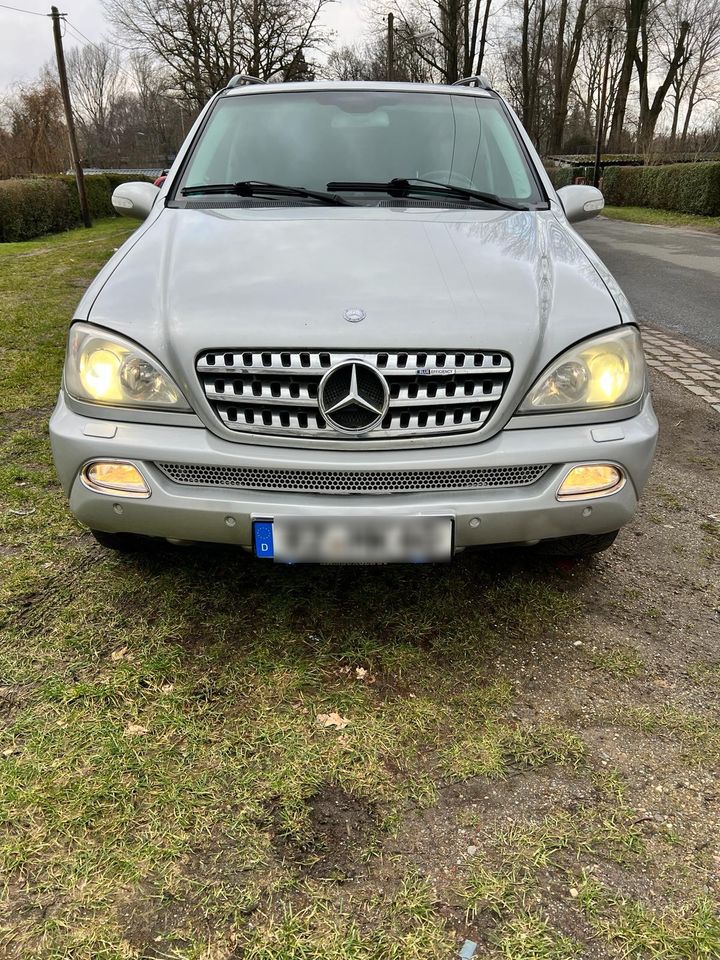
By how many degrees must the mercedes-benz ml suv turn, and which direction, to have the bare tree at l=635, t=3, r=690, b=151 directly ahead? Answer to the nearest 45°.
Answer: approximately 180°

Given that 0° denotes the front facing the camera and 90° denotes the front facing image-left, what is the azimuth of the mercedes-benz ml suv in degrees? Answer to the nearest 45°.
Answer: approximately 0°

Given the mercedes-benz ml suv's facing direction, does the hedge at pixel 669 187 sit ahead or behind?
behind

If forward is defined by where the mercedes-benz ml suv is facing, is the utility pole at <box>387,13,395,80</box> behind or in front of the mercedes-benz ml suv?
behind

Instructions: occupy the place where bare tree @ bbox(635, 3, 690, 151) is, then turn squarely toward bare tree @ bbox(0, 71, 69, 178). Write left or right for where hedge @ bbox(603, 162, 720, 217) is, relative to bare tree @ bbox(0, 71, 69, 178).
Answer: left

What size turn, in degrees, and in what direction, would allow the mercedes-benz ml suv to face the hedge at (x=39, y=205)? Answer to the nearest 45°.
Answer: approximately 135° to its right

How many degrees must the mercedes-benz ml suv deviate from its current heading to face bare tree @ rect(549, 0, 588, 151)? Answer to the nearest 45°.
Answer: approximately 180°
